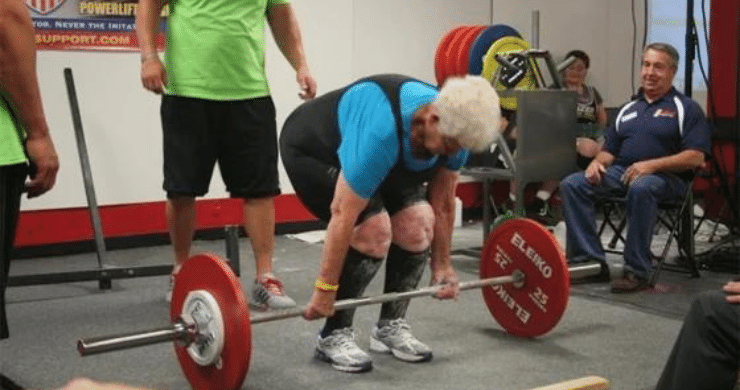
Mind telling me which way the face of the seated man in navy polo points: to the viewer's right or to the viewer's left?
to the viewer's left

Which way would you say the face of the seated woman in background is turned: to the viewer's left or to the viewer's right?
to the viewer's left

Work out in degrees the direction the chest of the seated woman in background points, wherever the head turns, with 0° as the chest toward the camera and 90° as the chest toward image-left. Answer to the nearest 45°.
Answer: approximately 45°

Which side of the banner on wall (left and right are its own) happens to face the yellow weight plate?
left

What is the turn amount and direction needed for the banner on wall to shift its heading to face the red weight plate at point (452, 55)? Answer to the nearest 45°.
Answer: approximately 90° to its left

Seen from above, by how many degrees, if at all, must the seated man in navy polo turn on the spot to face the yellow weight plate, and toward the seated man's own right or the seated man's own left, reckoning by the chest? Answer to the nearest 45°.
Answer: approximately 90° to the seated man's own right
